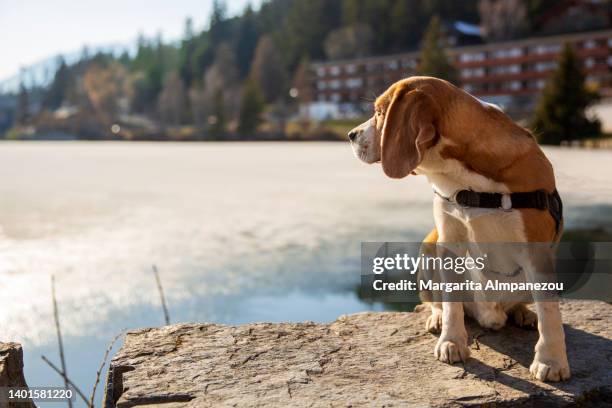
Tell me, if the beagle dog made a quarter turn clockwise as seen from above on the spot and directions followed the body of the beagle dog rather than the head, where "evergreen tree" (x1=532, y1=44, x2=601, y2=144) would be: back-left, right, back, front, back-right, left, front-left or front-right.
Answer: front-right

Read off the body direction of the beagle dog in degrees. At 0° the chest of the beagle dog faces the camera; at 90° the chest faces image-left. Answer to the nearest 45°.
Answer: approximately 45°
